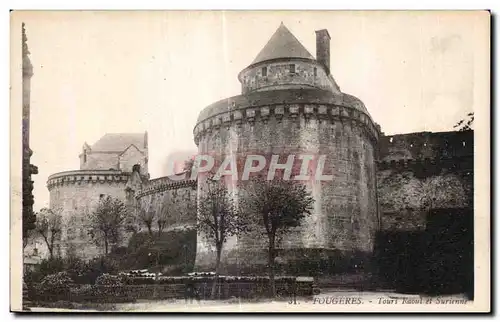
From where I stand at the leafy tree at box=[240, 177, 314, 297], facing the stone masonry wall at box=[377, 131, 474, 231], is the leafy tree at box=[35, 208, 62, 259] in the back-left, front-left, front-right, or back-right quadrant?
back-left
